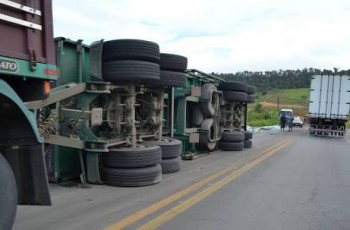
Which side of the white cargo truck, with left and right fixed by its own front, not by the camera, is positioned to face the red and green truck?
back

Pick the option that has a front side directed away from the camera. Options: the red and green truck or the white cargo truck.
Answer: the white cargo truck

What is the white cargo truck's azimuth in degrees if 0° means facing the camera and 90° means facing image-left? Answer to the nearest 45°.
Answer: approximately 180°

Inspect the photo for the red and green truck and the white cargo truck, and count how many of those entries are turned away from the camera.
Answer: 1

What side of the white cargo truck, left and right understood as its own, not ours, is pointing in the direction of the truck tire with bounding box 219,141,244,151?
back

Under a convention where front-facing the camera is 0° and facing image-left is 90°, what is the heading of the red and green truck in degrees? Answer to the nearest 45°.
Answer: approximately 45°
